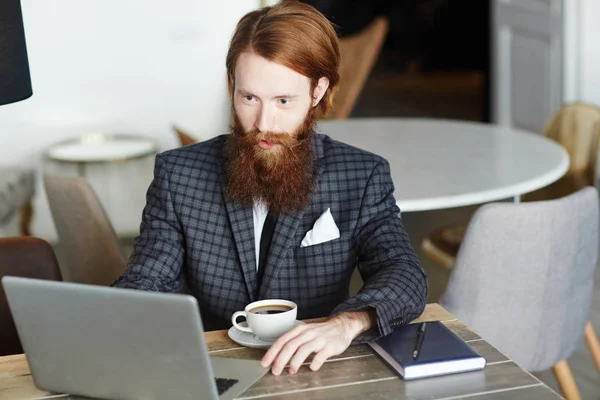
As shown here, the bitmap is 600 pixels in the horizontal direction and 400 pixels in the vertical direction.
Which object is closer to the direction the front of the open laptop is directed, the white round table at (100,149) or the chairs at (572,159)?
the chairs

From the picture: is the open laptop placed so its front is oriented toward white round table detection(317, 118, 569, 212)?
yes

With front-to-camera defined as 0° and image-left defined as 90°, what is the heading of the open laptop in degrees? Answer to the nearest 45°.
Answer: approximately 225°

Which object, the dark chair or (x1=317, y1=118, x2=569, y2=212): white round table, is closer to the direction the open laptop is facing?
the white round table

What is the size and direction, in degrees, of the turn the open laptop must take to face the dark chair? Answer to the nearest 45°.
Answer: approximately 45° to its left

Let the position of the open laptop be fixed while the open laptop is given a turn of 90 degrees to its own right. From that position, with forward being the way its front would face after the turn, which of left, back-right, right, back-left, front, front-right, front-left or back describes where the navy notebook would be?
front-left

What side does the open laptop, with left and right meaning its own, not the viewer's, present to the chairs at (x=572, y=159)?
front

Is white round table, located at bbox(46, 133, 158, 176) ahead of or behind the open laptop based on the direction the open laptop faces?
ahead

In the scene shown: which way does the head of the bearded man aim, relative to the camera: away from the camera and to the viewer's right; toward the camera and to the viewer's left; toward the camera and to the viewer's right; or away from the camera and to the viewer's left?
toward the camera and to the viewer's left

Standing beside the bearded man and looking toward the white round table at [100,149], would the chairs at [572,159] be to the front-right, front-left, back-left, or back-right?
front-right

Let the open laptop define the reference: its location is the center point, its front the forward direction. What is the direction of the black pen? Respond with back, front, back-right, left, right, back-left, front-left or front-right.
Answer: front-right
